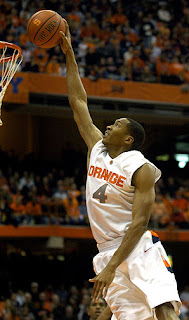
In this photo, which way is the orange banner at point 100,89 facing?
toward the camera

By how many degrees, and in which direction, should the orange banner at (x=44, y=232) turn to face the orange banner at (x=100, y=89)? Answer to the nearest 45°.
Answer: approximately 180°

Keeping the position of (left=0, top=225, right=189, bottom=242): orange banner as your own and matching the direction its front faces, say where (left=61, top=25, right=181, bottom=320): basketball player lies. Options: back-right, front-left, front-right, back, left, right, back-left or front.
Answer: front

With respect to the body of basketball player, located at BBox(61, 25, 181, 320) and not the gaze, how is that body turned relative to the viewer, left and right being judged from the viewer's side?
facing the viewer and to the left of the viewer

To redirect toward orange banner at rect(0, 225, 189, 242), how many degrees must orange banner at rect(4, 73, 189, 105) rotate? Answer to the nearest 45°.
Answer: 0° — it already faces it

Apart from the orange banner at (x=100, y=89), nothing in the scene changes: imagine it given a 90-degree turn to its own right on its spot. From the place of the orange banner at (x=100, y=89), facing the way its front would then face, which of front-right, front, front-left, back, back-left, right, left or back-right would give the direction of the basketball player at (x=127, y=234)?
left

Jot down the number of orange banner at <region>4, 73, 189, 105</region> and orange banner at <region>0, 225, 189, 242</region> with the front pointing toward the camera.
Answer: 2
